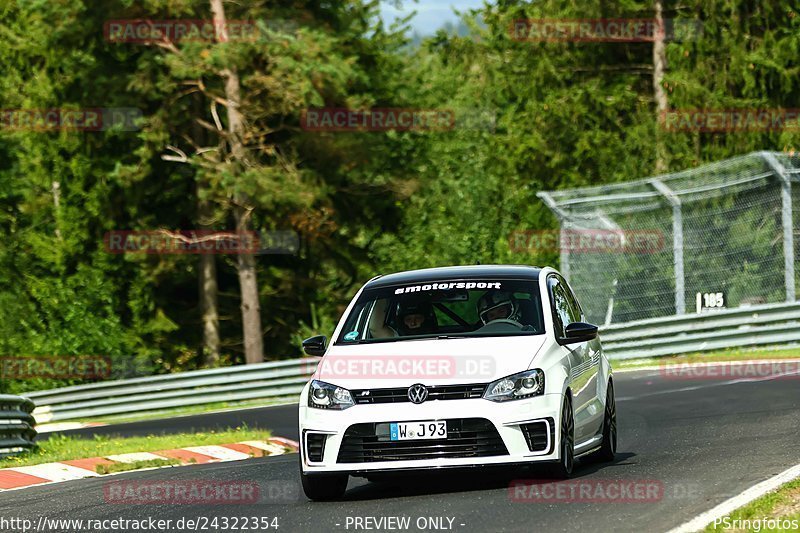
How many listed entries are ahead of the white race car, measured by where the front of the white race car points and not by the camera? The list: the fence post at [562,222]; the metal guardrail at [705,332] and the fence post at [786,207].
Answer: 0

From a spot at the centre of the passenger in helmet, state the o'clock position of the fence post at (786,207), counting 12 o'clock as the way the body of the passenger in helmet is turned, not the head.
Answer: The fence post is roughly at 7 o'clock from the passenger in helmet.

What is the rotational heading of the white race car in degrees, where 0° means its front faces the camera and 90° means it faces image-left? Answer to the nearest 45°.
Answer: approximately 0°

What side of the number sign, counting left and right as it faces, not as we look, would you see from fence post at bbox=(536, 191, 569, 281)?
right

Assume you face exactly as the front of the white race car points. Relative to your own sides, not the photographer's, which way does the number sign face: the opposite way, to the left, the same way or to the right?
the same way

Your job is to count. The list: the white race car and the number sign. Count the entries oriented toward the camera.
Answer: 2

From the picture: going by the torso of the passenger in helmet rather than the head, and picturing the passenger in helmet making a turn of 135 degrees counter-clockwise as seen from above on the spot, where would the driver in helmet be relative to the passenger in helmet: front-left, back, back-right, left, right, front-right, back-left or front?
front-right

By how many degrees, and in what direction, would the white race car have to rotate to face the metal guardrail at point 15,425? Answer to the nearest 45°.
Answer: approximately 135° to its right

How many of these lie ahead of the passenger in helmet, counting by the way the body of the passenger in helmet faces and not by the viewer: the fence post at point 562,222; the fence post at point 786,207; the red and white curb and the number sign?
0

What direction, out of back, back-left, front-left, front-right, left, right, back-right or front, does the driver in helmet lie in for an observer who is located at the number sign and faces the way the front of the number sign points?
front

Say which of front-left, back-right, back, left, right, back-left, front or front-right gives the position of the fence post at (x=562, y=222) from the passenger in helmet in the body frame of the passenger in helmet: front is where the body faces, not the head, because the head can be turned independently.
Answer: back

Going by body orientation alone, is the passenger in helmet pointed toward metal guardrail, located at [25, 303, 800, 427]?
no

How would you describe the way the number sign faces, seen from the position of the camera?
facing the viewer

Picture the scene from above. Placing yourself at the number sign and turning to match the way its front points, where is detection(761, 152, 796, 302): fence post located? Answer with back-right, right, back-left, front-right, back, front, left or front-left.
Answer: front-left

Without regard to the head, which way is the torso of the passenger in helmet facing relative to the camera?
toward the camera
